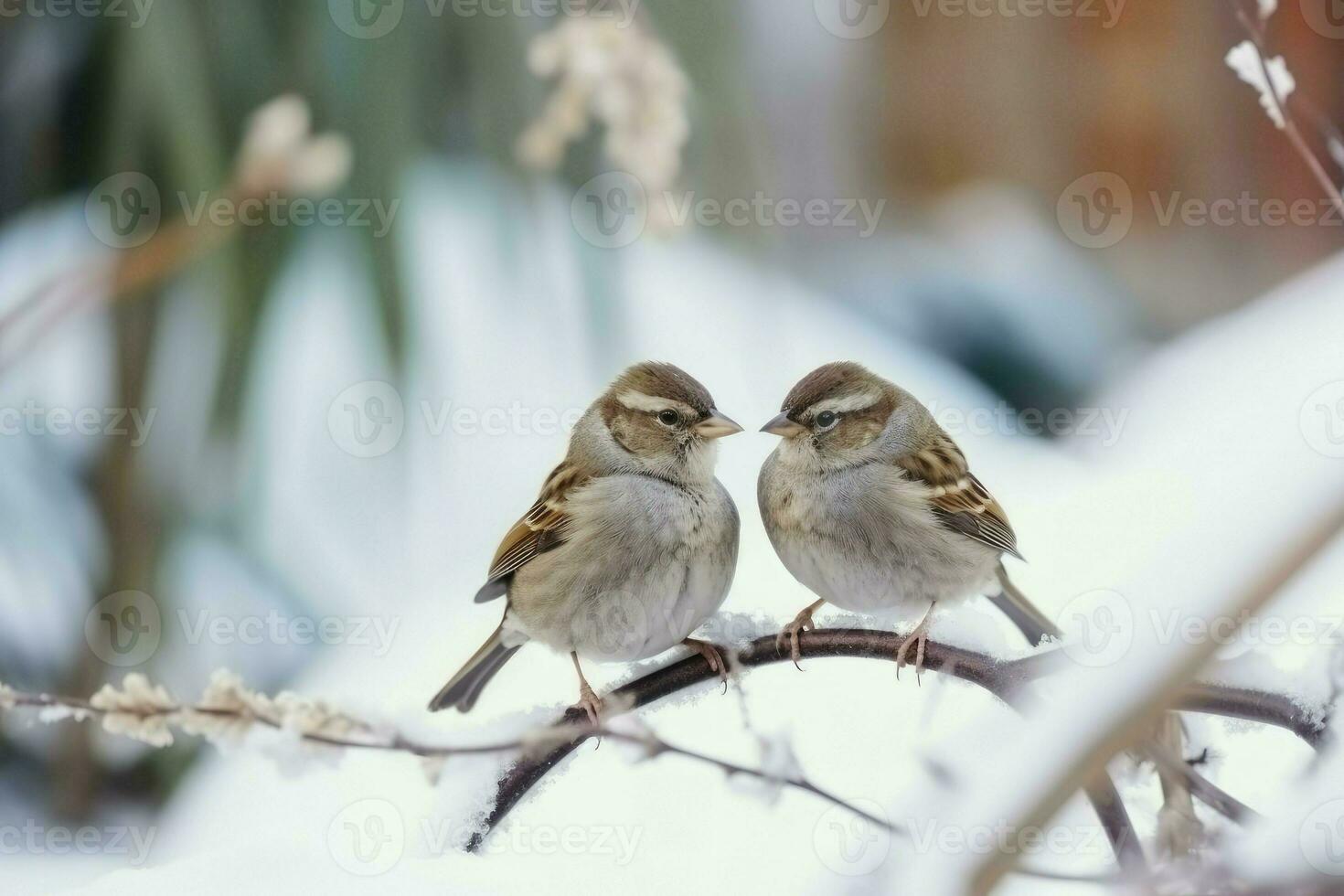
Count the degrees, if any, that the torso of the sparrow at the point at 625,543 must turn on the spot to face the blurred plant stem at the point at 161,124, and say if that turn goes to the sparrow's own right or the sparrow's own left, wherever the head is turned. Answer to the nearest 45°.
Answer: approximately 180°

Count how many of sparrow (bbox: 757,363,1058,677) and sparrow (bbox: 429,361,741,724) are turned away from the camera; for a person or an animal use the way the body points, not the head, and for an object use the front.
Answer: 0

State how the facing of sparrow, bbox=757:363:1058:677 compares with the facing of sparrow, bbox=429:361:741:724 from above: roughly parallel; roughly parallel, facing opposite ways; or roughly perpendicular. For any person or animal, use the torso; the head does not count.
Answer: roughly perpendicular

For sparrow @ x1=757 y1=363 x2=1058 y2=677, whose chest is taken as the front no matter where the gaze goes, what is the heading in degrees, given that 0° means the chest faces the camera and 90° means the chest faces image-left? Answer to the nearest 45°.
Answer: approximately 45°
